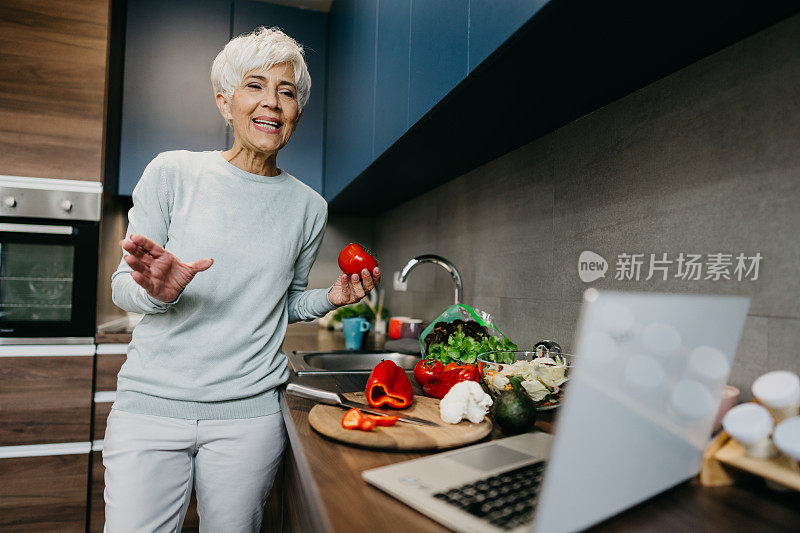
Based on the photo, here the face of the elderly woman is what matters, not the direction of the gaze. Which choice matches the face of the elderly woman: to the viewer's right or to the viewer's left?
to the viewer's right

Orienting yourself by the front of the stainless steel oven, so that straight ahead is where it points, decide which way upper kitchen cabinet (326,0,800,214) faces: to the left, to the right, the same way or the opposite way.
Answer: to the right

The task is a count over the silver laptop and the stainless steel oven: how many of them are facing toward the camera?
1

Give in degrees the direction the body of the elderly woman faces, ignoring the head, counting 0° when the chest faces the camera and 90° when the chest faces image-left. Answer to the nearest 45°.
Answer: approximately 0°

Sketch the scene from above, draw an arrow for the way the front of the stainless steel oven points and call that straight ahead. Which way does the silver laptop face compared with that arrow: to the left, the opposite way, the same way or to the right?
the opposite way

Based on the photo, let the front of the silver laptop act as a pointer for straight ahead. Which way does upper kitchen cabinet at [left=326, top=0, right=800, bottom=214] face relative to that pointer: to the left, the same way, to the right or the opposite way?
to the left

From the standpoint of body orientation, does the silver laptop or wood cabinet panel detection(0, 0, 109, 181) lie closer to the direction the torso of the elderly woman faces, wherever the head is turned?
the silver laptop

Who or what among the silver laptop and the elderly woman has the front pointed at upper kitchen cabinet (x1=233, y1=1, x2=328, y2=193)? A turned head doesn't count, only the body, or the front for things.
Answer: the silver laptop
